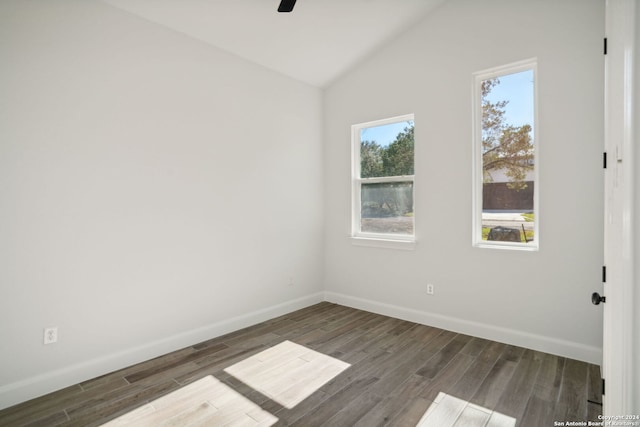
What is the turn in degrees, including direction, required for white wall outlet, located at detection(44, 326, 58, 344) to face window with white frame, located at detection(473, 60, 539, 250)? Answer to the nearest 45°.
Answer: approximately 45° to its left
